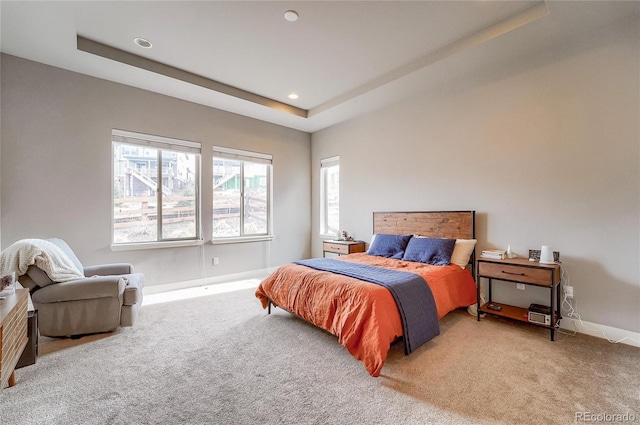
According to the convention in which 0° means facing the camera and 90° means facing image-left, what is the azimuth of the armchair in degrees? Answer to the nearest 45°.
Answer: approximately 270°

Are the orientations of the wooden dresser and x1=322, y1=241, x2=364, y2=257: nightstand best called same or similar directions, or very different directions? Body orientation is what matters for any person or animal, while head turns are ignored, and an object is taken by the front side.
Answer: very different directions

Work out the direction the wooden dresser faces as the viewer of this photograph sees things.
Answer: facing to the right of the viewer

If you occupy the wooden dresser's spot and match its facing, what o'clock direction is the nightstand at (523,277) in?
The nightstand is roughly at 1 o'clock from the wooden dresser.

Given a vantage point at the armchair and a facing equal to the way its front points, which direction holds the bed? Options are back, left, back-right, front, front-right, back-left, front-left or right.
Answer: front-right

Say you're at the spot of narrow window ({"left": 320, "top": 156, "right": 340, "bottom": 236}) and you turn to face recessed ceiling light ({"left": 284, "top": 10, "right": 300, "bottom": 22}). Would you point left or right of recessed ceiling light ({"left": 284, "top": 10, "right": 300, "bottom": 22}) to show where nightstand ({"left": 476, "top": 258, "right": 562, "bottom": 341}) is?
left

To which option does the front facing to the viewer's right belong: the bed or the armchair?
the armchair

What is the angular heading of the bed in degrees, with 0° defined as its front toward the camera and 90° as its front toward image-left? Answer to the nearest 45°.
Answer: approximately 45°
